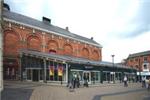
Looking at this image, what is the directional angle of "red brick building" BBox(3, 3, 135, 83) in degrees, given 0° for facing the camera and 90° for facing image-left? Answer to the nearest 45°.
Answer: approximately 315°
